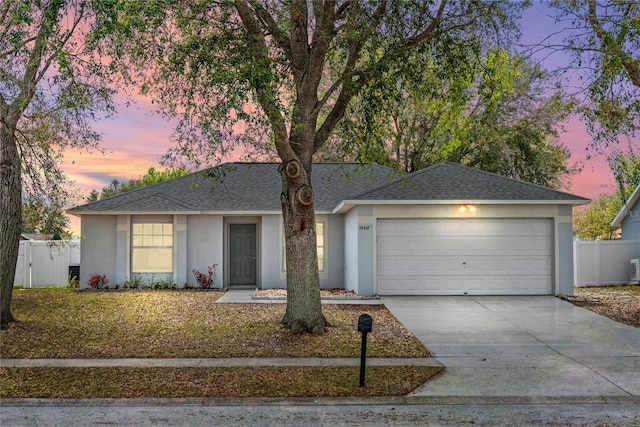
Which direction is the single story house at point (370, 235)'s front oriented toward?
toward the camera

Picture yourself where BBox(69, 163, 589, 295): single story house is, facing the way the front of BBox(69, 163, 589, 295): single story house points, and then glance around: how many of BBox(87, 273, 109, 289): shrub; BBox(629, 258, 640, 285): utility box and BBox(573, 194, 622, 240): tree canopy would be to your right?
1

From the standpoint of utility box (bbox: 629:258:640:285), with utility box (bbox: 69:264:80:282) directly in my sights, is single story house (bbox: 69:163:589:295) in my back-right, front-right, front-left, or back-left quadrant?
front-right

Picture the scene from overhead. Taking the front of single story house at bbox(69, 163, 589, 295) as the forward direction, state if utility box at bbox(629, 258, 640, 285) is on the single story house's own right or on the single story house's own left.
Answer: on the single story house's own left

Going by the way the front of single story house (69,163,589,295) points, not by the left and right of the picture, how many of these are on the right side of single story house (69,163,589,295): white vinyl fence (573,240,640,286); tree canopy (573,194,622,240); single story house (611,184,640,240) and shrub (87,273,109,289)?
1

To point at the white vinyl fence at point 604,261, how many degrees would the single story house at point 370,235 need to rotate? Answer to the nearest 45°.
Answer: approximately 135° to its left

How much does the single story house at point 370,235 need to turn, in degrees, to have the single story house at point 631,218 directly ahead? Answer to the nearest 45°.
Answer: approximately 135° to its left

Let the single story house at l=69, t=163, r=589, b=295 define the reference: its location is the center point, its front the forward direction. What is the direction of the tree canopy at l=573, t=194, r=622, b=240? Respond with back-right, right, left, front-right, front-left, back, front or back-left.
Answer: back-left

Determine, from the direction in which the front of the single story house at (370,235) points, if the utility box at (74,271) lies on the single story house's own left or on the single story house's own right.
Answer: on the single story house's own right

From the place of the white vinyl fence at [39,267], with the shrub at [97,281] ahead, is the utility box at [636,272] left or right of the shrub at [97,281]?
left

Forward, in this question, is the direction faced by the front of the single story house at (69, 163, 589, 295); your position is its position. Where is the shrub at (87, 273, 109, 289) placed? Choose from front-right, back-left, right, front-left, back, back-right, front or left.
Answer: right
